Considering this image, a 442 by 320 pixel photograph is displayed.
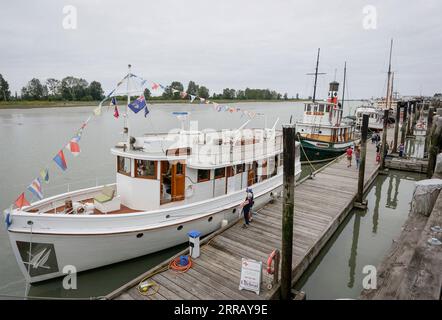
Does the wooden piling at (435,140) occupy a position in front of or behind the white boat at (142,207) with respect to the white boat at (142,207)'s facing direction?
behind

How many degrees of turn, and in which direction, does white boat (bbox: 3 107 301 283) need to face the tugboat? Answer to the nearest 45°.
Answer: approximately 180°

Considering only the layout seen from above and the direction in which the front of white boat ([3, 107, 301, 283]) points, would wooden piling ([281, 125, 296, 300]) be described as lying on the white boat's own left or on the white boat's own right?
on the white boat's own left

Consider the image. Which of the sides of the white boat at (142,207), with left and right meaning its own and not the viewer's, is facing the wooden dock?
left

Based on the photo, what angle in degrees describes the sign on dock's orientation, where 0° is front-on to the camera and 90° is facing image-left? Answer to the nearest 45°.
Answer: approximately 45°

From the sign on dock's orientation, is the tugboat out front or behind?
behind

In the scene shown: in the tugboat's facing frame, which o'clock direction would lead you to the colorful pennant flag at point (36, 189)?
The colorful pennant flag is roughly at 11 o'clock from the tugboat.
